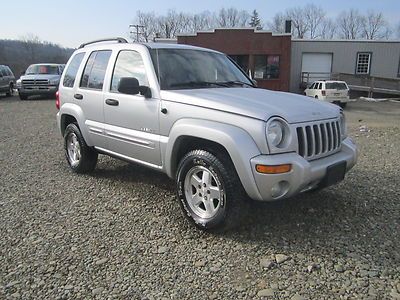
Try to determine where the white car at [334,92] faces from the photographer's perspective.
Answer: facing away from the viewer and to the left of the viewer

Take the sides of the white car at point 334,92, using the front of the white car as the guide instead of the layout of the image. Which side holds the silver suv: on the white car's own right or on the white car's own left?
on the white car's own left

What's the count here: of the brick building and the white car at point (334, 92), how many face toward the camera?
1

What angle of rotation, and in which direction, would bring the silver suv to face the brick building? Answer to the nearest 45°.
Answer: approximately 135° to its left

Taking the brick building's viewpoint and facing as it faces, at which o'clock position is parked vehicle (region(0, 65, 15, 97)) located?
The parked vehicle is roughly at 2 o'clock from the brick building.

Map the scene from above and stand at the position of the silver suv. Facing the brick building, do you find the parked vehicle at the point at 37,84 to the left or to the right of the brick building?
left

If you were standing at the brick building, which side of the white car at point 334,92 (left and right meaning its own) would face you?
front

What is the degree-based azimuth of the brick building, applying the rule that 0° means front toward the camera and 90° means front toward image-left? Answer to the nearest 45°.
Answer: approximately 0°

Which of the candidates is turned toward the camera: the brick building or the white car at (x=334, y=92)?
the brick building

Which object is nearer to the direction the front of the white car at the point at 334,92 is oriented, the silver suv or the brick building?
the brick building

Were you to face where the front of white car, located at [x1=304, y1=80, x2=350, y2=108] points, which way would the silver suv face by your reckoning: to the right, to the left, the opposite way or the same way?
the opposite way

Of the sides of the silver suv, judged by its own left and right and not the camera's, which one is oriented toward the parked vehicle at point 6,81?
back

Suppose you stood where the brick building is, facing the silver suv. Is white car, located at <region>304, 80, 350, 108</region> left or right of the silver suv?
left

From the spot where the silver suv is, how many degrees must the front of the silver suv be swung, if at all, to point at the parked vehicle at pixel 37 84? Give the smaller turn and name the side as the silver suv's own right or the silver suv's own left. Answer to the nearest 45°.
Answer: approximately 180°

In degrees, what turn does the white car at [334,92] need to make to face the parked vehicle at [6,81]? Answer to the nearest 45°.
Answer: approximately 45° to its left
